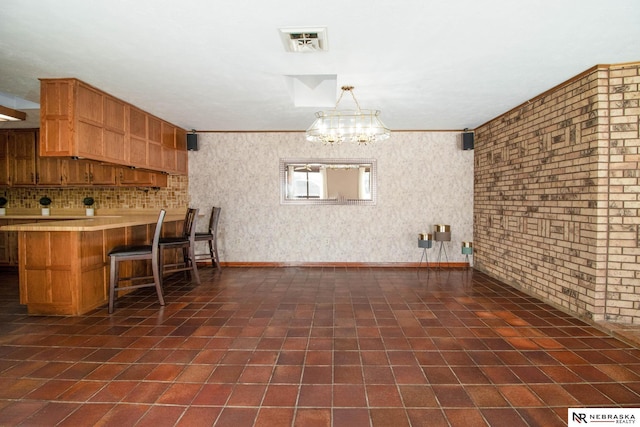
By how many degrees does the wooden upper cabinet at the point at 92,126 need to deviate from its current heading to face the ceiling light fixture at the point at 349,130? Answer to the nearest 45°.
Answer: approximately 45° to its right

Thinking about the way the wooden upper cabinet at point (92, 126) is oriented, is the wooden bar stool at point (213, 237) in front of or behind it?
in front

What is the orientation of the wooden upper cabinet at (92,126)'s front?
to the viewer's right

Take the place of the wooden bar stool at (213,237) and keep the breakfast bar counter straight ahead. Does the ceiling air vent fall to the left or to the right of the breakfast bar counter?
left

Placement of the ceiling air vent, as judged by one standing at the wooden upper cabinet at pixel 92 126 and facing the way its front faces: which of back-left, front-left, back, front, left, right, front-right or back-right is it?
front-right

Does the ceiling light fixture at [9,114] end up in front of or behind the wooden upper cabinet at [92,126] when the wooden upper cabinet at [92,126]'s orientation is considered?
behind
